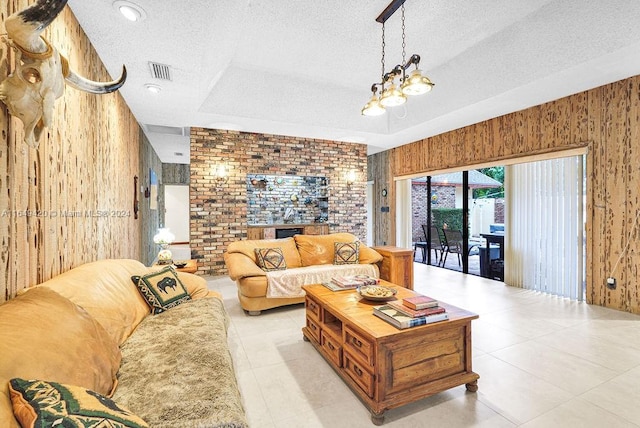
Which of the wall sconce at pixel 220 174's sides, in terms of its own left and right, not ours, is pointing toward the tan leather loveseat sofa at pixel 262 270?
front

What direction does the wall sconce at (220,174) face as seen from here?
toward the camera

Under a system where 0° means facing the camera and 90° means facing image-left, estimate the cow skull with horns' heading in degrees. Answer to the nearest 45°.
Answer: approximately 315°

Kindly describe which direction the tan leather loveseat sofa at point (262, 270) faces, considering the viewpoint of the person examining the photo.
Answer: facing the viewer and to the right of the viewer

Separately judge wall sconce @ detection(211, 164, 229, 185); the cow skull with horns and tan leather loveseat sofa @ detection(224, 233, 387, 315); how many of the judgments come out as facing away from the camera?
0

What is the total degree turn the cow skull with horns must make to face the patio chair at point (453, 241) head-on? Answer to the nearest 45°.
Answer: approximately 45° to its left

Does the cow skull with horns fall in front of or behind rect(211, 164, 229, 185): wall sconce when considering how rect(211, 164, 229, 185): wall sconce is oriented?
in front

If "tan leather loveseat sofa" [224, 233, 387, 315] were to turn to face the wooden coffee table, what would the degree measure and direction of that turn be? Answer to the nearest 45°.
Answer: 0° — it already faces it

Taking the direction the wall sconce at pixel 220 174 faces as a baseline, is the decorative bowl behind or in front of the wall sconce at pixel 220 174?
in front

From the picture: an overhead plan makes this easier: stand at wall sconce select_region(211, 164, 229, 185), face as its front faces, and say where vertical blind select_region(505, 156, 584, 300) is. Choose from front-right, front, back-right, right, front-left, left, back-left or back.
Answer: front-left

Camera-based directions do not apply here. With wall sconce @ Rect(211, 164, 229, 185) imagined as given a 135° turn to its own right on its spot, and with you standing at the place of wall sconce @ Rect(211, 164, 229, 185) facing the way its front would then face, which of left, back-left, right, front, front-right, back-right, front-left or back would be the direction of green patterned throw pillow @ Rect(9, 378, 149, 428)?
back-left

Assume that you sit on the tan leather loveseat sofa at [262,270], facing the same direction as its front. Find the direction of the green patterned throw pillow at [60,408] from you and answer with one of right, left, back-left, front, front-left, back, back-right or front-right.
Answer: front-right

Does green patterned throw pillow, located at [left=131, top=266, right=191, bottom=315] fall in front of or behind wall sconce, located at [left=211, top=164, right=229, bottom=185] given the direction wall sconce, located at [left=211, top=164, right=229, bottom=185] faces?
in front

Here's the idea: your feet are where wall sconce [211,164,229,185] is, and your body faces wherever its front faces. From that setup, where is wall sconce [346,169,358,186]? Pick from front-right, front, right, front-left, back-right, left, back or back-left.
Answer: left

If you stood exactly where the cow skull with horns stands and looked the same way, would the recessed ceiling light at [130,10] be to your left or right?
on your left
